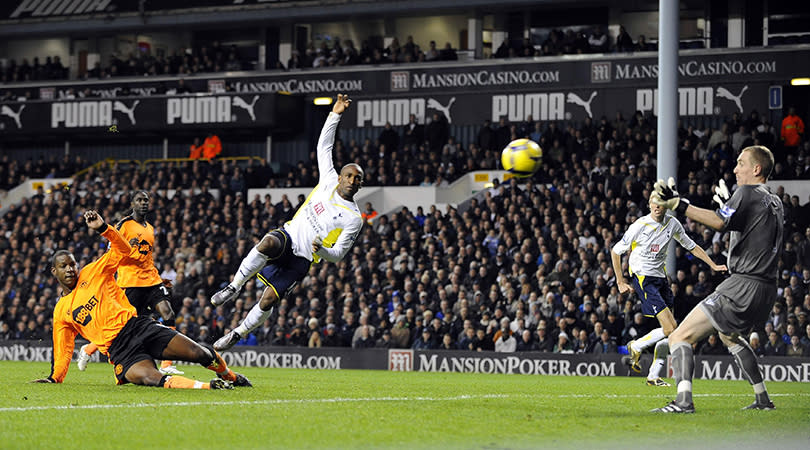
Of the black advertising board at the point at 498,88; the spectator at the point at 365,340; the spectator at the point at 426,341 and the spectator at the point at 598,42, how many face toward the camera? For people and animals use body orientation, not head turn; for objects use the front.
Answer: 4

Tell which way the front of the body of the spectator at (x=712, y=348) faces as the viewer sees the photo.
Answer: toward the camera

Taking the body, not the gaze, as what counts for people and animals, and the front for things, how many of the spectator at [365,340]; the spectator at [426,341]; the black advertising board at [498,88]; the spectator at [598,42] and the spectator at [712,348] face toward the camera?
5

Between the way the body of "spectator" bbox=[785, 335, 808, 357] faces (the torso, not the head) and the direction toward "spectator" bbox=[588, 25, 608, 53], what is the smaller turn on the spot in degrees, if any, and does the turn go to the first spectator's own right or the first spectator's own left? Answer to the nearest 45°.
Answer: approximately 135° to the first spectator's own right

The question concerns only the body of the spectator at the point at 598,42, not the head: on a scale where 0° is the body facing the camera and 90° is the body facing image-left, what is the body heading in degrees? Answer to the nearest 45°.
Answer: approximately 0°

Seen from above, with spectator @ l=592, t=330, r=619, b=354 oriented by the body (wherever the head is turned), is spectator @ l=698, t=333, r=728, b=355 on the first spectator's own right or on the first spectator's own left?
on the first spectator's own left

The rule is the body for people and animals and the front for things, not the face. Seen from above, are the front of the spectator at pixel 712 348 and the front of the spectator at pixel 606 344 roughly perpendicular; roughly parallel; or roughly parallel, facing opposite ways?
roughly parallel

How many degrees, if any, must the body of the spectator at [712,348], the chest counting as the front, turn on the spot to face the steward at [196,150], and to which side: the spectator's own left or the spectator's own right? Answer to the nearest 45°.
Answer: approximately 135° to the spectator's own right

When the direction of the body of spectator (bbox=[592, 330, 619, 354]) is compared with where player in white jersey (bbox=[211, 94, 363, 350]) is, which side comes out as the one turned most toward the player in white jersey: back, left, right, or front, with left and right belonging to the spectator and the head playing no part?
front

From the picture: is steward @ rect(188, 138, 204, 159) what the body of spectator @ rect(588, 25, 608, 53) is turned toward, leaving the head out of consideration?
no

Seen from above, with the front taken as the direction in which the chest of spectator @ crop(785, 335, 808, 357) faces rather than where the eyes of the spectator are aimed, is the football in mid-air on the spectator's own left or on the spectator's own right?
on the spectator's own right

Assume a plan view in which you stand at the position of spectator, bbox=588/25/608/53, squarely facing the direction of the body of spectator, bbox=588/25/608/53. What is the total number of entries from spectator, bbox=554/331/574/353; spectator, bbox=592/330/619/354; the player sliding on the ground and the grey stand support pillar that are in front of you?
4

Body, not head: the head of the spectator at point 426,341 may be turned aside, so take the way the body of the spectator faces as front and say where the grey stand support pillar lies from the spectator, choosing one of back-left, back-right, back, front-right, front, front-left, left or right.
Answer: back-left

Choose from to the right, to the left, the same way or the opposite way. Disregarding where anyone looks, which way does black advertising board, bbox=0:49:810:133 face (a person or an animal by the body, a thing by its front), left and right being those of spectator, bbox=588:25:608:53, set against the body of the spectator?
the same way

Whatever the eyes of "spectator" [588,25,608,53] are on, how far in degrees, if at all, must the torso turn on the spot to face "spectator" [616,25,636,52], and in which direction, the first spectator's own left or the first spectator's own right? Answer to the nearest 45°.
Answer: approximately 45° to the first spectator's own left

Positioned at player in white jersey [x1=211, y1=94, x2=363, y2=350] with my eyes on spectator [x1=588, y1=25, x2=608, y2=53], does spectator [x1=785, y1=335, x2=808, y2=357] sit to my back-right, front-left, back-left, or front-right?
front-right

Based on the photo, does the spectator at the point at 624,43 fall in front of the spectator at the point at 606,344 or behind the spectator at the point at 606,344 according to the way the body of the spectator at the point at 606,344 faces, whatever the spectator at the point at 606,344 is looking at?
behind

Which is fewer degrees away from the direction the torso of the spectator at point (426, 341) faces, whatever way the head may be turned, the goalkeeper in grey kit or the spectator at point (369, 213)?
the goalkeeper in grey kit

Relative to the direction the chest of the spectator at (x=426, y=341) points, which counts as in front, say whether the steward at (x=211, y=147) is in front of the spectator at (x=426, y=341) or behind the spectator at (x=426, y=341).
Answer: behind

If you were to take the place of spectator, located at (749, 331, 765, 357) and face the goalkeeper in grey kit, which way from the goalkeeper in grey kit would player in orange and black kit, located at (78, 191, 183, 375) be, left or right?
right

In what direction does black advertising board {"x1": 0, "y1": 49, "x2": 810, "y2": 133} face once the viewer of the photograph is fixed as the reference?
facing the viewer
